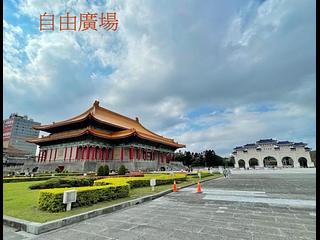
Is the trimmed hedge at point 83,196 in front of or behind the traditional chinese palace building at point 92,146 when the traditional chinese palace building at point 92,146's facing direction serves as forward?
in front

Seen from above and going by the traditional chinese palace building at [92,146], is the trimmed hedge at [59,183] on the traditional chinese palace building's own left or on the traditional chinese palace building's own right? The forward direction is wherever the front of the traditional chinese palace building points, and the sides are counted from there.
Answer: on the traditional chinese palace building's own right

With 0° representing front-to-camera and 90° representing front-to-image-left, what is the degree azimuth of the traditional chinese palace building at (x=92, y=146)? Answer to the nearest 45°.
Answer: approximately 315°

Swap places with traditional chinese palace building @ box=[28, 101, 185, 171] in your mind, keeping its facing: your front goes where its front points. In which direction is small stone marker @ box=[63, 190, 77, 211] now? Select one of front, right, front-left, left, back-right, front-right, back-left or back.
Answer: front-right

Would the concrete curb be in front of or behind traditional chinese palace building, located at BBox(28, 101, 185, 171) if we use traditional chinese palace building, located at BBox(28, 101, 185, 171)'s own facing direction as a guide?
in front
